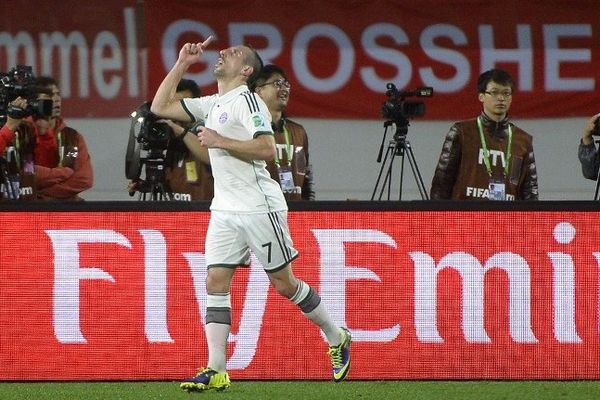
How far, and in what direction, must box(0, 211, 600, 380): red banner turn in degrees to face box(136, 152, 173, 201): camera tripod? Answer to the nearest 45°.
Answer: approximately 135° to its right

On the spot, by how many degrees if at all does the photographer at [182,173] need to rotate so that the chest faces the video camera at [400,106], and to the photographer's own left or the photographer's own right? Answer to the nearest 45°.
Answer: approximately 135° to the photographer's own left

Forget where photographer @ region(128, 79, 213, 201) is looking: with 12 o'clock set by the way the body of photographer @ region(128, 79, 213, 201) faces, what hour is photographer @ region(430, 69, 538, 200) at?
photographer @ region(430, 69, 538, 200) is roughly at 8 o'clock from photographer @ region(128, 79, 213, 201).

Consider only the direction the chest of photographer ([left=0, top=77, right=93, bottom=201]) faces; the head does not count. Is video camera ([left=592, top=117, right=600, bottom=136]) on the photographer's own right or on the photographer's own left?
on the photographer's own left

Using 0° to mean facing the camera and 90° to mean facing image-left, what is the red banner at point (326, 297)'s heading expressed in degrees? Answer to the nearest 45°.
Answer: approximately 0°

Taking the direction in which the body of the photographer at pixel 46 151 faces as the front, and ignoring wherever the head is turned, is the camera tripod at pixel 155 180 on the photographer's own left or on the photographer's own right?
on the photographer's own left

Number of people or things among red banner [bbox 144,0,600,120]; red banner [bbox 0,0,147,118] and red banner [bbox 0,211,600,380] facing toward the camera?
3

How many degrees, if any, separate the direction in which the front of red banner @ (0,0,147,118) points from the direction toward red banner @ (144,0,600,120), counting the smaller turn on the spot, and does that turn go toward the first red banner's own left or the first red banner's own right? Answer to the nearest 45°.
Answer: approximately 90° to the first red banner's own left

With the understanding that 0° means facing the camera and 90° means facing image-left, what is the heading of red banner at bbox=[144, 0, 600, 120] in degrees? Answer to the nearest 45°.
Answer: approximately 0°
